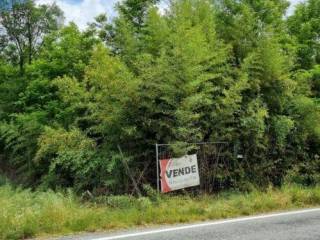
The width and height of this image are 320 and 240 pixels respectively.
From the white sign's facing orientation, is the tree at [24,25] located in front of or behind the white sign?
behind

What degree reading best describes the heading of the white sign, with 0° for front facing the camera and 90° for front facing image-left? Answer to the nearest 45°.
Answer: approximately 0°

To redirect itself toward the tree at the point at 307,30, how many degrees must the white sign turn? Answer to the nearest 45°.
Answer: approximately 135° to its left

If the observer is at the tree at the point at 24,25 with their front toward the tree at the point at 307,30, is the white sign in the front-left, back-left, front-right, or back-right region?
front-right
